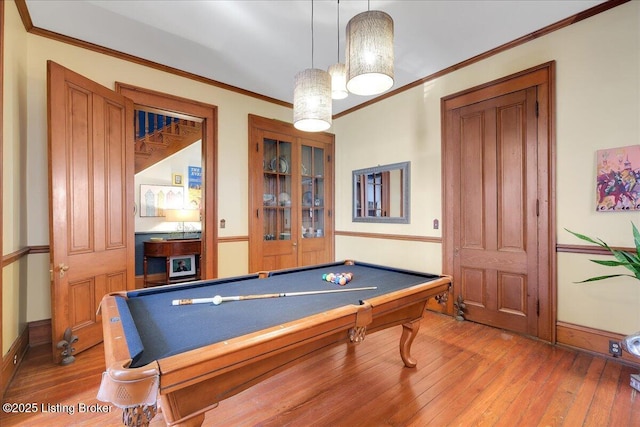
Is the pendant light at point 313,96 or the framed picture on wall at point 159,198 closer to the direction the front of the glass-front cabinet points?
the pendant light

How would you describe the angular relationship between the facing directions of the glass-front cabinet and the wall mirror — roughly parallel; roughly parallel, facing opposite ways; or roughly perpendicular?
roughly perpendicular

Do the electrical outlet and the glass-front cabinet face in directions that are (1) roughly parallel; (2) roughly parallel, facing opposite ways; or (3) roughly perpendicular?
roughly perpendicular

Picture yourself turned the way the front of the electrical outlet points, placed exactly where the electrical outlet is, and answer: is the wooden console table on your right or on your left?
on your right

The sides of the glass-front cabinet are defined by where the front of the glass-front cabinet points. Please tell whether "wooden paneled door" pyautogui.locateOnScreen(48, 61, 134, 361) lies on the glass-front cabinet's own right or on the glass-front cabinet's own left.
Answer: on the glass-front cabinet's own right

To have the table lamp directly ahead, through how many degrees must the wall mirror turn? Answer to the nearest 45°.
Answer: approximately 45° to its right

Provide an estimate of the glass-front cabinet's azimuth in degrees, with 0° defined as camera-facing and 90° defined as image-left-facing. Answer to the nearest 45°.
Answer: approximately 315°

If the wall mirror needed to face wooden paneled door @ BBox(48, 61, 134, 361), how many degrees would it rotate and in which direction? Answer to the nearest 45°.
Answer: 0° — it already faces it

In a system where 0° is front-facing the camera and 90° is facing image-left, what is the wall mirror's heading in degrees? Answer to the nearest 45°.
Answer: approximately 45°

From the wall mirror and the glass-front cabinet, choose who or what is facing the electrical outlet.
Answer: the glass-front cabinet

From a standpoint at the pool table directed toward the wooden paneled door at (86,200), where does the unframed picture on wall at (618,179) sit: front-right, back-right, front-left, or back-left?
back-right
